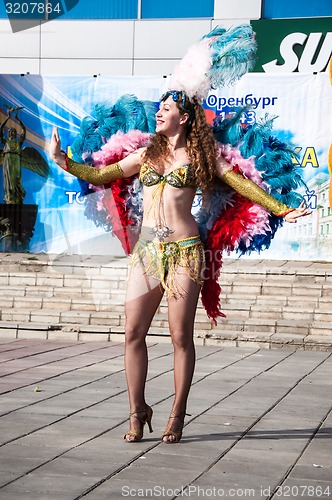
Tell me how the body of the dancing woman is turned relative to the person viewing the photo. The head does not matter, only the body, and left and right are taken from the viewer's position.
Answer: facing the viewer and to the left of the viewer

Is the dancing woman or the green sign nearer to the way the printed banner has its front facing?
the dancing woman

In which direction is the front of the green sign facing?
toward the camera

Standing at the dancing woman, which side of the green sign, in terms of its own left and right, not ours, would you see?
front

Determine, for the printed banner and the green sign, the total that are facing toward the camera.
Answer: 2

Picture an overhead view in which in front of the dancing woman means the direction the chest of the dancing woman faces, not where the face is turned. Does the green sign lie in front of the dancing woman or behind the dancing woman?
behind

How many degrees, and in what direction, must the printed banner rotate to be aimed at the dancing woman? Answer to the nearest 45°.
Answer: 0° — it already faces them

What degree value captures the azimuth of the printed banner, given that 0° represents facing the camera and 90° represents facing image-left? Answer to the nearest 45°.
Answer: approximately 0°
